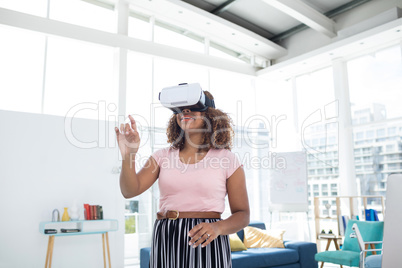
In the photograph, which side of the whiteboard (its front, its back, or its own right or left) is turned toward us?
front

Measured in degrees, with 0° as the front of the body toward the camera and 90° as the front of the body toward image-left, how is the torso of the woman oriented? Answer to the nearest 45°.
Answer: approximately 45°

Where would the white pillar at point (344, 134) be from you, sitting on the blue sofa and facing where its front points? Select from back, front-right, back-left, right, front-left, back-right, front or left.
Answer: back-left

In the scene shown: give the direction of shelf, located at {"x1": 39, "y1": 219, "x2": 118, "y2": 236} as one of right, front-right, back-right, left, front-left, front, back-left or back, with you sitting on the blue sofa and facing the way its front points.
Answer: right

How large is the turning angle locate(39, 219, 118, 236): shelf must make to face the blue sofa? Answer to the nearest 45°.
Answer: approximately 90° to its left

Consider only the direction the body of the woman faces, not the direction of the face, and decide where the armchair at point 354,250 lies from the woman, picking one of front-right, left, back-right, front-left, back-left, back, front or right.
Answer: back

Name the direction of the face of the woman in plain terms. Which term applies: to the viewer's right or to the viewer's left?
to the viewer's left

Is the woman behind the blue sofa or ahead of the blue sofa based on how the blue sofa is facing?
ahead

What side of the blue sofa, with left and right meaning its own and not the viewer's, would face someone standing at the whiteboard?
back

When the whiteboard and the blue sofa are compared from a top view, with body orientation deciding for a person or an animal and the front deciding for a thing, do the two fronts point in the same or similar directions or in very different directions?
same or similar directions

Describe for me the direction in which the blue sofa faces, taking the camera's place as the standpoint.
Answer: facing the viewer

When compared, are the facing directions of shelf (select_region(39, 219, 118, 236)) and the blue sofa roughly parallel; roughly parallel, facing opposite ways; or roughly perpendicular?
roughly parallel

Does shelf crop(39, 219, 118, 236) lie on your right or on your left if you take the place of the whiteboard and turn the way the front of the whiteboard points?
on your right

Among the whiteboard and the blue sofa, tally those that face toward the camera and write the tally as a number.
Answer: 2
